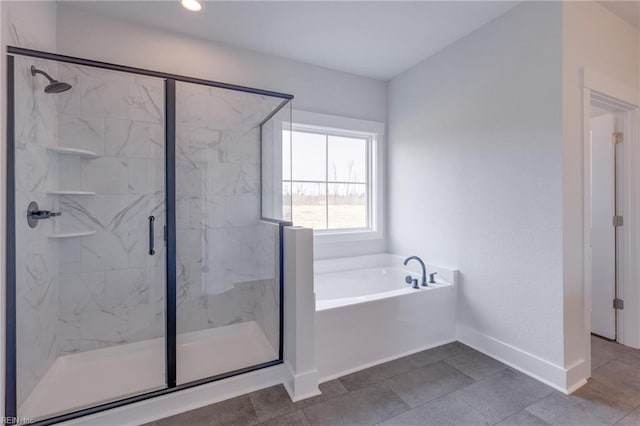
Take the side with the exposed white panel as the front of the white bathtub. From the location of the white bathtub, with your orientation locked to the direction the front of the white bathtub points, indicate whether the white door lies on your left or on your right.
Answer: on your left

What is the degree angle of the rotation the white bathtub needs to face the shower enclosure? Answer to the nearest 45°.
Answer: approximately 135° to its right

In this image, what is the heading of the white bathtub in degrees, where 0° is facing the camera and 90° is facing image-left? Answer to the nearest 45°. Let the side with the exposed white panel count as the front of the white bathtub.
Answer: approximately 315°
